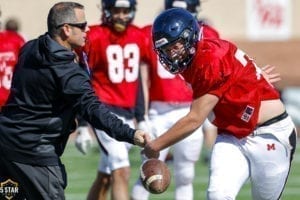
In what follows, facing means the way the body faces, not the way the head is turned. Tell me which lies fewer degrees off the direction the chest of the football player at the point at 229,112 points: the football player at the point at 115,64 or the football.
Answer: the football

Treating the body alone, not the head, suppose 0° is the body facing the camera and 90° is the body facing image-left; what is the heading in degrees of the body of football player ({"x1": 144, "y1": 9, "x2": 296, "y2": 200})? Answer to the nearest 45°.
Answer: approximately 45°

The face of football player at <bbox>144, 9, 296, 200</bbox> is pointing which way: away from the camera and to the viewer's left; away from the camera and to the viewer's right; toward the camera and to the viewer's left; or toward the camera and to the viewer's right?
toward the camera and to the viewer's left
